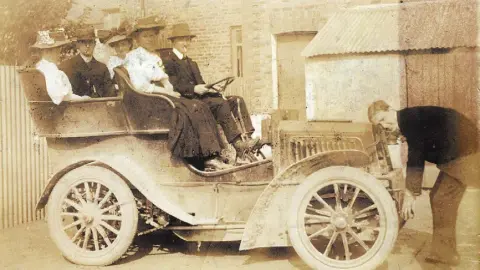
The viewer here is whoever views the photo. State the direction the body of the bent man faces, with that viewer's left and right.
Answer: facing to the left of the viewer

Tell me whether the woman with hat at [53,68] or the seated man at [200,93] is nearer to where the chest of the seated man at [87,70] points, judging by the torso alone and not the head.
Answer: the seated man

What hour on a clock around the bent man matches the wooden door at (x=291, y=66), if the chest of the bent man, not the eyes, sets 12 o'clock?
The wooden door is roughly at 2 o'clock from the bent man.

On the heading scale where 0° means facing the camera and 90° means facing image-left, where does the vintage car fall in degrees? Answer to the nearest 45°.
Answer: approximately 270°

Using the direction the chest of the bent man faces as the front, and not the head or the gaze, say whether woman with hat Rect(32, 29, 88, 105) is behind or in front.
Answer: in front

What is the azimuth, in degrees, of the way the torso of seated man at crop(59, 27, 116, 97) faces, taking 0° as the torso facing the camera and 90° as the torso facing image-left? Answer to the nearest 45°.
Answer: approximately 315°

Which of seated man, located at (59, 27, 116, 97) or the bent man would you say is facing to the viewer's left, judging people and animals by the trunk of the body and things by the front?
the bent man

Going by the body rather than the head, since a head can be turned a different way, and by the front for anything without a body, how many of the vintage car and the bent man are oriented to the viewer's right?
1

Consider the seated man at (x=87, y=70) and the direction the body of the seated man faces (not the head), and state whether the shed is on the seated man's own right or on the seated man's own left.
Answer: on the seated man's own left

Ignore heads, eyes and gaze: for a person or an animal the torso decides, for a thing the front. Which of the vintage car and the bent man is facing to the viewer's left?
the bent man

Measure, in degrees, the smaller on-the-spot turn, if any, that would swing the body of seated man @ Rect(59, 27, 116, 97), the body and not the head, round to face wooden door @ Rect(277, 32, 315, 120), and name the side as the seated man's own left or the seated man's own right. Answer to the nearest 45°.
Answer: approximately 90° to the seated man's own left

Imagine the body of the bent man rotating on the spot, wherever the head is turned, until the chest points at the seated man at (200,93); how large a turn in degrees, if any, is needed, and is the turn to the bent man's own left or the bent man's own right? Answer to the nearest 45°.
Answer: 0° — they already face them
